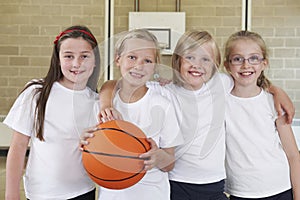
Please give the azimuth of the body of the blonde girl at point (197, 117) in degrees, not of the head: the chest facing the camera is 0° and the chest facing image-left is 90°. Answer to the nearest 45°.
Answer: approximately 0°
